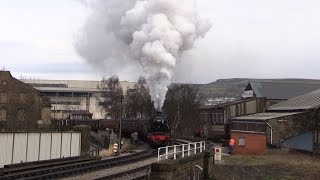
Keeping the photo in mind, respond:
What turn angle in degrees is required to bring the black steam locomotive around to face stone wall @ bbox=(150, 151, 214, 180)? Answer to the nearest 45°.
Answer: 0° — it already faces it

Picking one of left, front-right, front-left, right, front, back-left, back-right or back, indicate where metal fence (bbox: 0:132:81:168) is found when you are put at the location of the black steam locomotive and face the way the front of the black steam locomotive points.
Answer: front-right

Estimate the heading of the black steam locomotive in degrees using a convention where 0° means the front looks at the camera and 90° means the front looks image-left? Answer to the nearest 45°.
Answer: approximately 0°

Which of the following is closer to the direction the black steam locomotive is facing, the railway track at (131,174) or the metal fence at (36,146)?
the railway track

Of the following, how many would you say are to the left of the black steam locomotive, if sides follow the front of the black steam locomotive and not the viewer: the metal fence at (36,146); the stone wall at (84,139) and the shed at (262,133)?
1

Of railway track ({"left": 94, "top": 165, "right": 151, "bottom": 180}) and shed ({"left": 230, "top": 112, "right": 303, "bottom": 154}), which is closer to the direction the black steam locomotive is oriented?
the railway track

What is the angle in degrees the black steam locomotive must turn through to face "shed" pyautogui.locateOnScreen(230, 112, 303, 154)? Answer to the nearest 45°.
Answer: approximately 90° to its left

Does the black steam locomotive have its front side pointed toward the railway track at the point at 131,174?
yes
